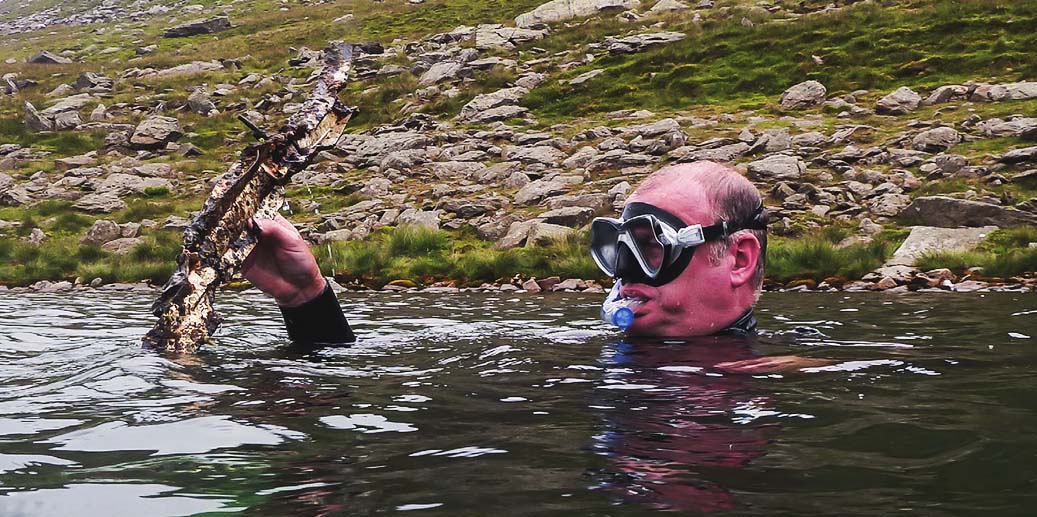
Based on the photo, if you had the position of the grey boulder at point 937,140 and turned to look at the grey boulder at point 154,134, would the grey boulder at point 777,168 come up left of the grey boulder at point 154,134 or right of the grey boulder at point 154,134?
left

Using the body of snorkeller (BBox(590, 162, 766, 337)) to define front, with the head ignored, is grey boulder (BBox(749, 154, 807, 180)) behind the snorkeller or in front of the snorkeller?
behind

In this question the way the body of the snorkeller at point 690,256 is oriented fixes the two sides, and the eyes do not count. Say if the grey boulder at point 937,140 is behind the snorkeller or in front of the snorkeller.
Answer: behind

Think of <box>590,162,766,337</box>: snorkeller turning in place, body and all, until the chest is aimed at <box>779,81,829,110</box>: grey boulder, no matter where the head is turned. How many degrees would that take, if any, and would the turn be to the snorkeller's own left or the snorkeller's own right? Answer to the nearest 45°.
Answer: approximately 135° to the snorkeller's own right

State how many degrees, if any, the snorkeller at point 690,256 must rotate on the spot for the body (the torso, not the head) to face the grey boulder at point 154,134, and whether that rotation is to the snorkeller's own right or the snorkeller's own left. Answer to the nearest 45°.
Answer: approximately 90° to the snorkeller's own right

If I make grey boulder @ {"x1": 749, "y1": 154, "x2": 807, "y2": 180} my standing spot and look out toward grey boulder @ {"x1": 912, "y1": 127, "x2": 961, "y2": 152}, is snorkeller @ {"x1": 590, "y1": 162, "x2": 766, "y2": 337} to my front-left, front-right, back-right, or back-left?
back-right

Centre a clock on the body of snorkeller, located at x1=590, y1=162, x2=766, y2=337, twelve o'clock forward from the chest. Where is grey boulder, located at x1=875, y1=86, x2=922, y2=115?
The grey boulder is roughly at 5 o'clock from the snorkeller.

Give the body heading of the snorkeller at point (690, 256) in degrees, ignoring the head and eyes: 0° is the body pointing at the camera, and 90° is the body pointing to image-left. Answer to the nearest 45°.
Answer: approximately 45°
